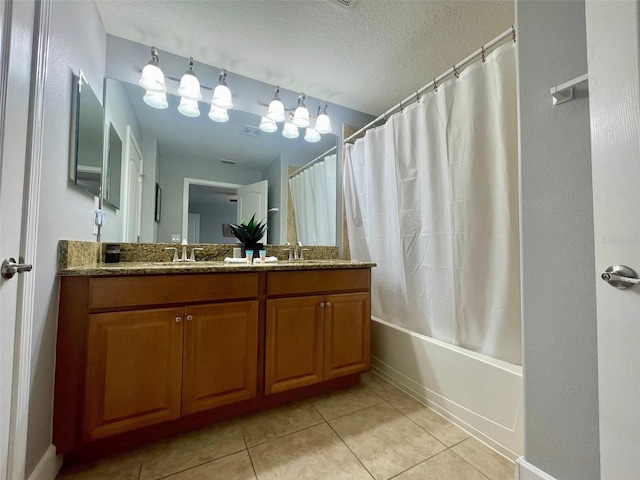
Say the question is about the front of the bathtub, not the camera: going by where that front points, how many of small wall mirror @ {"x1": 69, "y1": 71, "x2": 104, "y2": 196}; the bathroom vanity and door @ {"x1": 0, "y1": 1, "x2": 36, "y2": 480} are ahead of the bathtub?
3

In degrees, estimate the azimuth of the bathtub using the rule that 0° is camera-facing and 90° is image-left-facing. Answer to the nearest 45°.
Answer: approximately 45°

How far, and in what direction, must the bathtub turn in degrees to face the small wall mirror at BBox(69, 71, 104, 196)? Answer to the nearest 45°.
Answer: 0° — it already faces it

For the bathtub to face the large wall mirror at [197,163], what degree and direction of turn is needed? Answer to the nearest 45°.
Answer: approximately 45° to its right

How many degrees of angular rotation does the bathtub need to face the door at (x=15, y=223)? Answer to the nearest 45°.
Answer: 0° — it already faces it

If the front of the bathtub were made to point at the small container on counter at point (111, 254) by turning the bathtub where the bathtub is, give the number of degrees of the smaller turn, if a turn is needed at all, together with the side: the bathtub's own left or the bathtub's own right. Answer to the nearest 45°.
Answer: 0° — it already faces it
